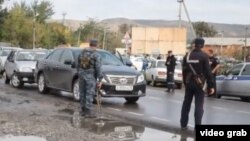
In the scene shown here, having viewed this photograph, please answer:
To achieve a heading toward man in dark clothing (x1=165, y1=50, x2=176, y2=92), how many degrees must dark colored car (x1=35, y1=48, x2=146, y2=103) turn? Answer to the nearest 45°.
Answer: approximately 90° to its left

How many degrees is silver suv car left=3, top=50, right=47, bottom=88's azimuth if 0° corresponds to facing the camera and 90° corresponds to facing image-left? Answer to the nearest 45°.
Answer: approximately 315°
